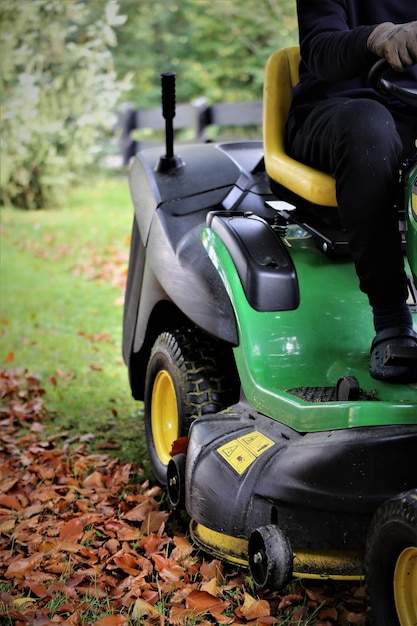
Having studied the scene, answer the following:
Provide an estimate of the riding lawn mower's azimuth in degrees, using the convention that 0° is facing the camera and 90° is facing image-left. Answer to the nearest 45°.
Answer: approximately 315°

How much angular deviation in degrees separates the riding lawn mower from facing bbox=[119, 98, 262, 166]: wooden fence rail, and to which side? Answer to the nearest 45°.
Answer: approximately 135° to its left
